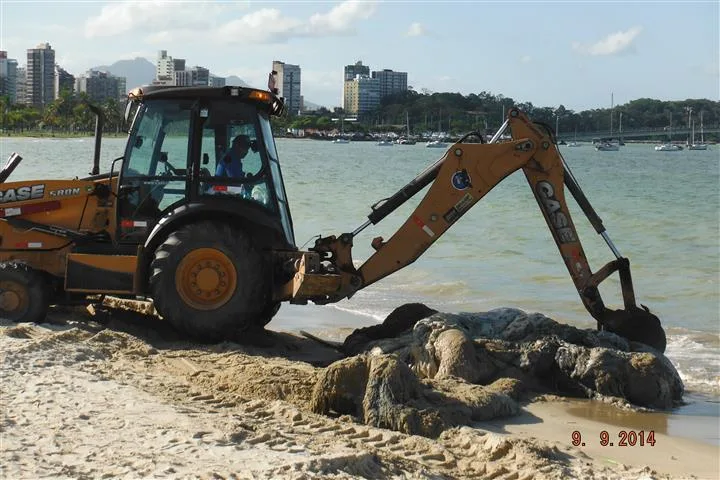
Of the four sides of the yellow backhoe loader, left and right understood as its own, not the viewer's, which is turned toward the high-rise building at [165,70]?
right

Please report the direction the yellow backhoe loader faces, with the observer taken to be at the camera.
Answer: facing to the left of the viewer

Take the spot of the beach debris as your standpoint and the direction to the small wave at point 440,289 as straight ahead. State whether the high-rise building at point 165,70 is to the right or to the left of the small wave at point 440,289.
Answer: left

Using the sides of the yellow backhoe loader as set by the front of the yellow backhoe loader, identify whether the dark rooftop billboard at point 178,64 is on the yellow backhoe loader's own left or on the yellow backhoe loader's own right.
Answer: on the yellow backhoe loader's own right

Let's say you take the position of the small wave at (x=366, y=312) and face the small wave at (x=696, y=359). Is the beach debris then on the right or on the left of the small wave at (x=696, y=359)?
right

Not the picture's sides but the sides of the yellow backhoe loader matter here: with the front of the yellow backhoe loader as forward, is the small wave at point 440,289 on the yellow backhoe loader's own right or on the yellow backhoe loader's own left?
on the yellow backhoe loader's own right

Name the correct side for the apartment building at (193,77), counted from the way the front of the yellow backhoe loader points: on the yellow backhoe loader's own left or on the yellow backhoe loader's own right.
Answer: on the yellow backhoe loader's own right
